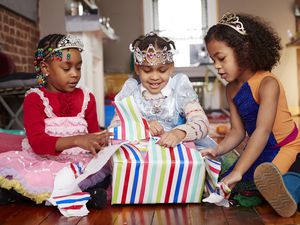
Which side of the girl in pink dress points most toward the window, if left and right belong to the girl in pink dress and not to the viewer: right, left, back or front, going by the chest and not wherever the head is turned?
left

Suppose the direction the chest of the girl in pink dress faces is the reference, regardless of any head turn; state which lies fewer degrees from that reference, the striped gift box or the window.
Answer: the striped gift box

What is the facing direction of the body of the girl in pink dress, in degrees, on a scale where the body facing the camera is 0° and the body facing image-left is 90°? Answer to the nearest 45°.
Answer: approximately 315°
